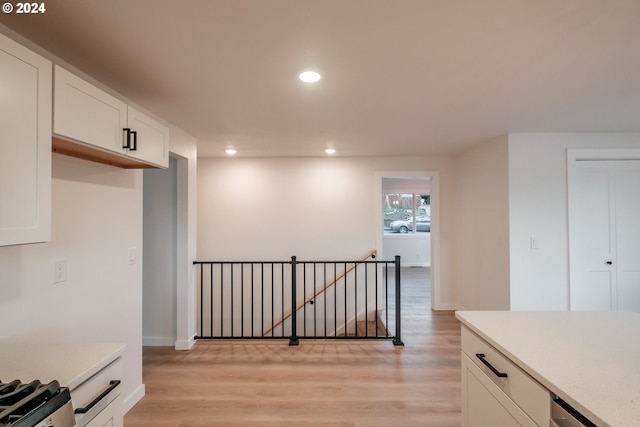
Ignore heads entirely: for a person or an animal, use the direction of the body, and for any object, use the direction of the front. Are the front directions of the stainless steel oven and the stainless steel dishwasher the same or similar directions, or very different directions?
very different directions

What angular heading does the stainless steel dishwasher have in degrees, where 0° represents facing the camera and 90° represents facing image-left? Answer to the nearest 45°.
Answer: approximately 45°

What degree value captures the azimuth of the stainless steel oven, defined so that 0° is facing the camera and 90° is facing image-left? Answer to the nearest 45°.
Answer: approximately 315°

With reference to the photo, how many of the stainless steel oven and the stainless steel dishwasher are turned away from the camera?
0

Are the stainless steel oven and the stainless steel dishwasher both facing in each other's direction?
yes

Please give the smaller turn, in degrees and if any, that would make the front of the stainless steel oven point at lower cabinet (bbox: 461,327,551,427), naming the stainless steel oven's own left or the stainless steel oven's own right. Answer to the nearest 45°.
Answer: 0° — it already faces it

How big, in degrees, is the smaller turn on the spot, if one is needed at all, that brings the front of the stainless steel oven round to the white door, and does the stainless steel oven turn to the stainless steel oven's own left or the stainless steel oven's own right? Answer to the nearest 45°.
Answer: approximately 45° to the stainless steel oven's own left

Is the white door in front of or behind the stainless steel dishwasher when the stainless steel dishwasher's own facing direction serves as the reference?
behind

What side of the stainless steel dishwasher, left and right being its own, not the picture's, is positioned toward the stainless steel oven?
front

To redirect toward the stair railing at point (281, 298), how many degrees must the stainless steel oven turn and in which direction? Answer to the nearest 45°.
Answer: approximately 90° to its left

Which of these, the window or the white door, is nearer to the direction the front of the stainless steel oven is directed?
the white door
